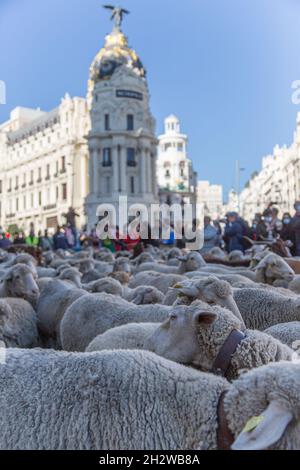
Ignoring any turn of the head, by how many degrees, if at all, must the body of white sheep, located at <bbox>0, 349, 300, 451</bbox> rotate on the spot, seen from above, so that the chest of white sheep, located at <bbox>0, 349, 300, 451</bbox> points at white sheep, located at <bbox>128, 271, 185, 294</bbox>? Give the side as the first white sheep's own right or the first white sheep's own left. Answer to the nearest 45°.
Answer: approximately 90° to the first white sheep's own left

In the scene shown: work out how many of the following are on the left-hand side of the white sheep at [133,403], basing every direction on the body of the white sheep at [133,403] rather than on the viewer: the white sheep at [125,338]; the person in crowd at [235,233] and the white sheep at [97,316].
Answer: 3

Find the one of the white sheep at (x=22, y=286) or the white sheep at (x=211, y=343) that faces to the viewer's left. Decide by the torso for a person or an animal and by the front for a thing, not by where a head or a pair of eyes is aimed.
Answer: the white sheep at (x=211, y=343)

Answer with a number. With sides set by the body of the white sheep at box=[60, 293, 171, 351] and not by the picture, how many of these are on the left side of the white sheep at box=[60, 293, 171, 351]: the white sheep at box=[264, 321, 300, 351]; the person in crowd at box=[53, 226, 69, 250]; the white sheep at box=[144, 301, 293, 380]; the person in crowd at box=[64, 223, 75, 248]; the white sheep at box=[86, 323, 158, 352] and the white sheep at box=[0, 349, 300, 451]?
2

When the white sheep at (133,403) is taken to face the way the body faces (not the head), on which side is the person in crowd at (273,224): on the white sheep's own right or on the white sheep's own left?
on the white sheep's own left

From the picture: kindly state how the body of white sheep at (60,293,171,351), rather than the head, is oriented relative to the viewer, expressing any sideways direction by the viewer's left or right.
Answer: facing to the right of the viewer

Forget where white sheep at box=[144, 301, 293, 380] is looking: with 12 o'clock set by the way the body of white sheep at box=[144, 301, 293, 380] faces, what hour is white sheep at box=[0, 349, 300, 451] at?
white sheep at box=[0, 349, 300, 451] is roughly at 10 o'clock from white sheep at box=[144, 301, 293, 380].

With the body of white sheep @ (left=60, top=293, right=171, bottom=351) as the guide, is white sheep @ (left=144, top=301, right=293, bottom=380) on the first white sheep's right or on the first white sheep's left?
on the first white sheep's right

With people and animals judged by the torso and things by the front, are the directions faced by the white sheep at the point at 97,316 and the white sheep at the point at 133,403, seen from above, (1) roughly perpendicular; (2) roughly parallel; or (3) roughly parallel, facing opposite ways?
roughly parallel

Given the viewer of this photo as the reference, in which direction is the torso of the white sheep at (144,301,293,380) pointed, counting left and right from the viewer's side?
facing to the left of the viewer

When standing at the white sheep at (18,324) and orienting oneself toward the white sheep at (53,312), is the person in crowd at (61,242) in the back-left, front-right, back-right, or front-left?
front-left

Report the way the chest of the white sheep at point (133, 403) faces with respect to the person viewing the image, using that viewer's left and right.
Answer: facing to the right of the viewer
